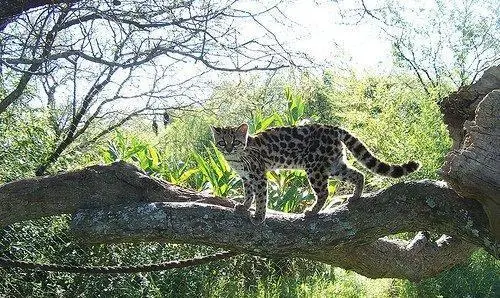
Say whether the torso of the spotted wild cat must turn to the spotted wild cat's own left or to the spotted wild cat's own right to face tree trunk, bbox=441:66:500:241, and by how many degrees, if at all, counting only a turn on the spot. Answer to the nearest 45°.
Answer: approximately 135° to the spotted wild cat's own left

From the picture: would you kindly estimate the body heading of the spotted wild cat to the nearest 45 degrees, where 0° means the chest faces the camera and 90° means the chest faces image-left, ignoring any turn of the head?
approximately 90°
